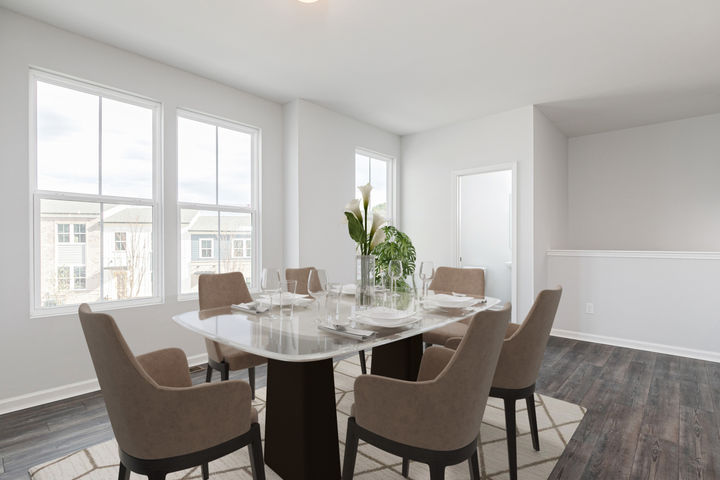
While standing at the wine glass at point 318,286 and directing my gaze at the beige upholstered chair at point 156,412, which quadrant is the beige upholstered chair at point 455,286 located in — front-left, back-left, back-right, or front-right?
back-left

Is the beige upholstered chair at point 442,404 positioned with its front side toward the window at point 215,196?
yes

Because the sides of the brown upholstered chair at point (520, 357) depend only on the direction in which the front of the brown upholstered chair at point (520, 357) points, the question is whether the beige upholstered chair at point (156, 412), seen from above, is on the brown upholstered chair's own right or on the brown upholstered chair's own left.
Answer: on the brown upholstered chair's own left

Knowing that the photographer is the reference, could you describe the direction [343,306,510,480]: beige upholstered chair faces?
facing away from the viewer and to the left of the viewer

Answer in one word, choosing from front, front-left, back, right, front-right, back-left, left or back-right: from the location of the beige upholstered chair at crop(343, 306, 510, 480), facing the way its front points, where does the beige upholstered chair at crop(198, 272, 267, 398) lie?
front

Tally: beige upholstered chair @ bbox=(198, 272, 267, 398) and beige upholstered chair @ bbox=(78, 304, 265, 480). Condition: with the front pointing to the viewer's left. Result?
0

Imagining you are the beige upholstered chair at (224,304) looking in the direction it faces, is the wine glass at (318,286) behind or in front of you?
in front

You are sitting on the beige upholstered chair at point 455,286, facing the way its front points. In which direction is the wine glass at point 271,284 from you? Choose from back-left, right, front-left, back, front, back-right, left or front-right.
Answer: front

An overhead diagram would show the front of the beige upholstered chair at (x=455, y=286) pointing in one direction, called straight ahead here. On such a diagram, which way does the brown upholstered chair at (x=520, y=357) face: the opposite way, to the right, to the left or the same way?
to the right

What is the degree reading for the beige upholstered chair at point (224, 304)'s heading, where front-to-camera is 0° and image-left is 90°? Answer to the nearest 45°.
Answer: approximately 315°

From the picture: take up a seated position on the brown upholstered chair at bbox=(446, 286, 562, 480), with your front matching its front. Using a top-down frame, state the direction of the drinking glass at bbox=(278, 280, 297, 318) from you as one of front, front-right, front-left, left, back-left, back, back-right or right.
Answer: front-left

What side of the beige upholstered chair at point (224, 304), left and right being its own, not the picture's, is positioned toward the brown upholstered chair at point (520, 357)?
front

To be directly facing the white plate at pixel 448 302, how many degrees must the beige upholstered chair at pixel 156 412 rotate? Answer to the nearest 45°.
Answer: approximately 45° to its right

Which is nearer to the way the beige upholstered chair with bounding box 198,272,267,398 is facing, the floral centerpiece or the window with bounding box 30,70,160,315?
the floral centerpiece

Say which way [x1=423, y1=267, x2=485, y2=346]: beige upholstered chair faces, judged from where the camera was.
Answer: facing the viewer and to the left of the viewer

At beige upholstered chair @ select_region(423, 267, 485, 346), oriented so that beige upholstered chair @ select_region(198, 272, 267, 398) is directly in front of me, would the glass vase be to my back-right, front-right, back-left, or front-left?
front-left

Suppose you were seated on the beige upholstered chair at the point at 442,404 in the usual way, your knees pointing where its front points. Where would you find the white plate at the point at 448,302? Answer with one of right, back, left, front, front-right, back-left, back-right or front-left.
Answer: front-right

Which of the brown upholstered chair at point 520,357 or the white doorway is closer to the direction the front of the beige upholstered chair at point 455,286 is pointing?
the brown upholstered chair

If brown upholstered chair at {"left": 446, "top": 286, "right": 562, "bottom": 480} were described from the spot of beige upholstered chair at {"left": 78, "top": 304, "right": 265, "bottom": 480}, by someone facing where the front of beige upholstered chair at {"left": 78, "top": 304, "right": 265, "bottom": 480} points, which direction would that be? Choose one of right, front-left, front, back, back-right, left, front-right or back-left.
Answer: front-right

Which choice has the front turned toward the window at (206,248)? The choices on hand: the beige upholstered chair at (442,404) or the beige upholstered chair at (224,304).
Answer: the beige upholstered chair at (442,404)
